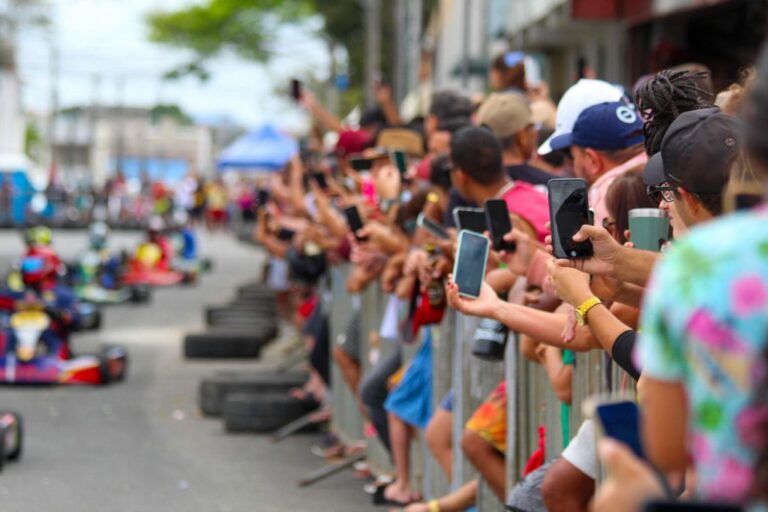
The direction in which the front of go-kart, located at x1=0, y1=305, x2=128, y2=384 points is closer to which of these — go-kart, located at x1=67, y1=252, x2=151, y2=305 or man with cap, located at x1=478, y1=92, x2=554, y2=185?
the man with cap

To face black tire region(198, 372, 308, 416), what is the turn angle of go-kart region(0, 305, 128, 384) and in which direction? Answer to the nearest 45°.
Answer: approximately 45° to its left

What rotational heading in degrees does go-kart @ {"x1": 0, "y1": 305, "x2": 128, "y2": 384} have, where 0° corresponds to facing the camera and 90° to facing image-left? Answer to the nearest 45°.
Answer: approximately 0°

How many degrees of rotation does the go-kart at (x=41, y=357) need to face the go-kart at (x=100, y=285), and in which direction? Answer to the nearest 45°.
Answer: approximately 180°

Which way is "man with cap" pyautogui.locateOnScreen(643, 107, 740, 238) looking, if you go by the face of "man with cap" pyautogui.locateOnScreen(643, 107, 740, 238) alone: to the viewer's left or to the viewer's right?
to the viewer's left

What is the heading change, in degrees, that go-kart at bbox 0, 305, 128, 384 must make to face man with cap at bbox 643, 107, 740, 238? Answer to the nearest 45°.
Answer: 0° — it already faces them

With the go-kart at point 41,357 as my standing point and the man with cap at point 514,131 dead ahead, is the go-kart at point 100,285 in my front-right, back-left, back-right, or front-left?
back-left
